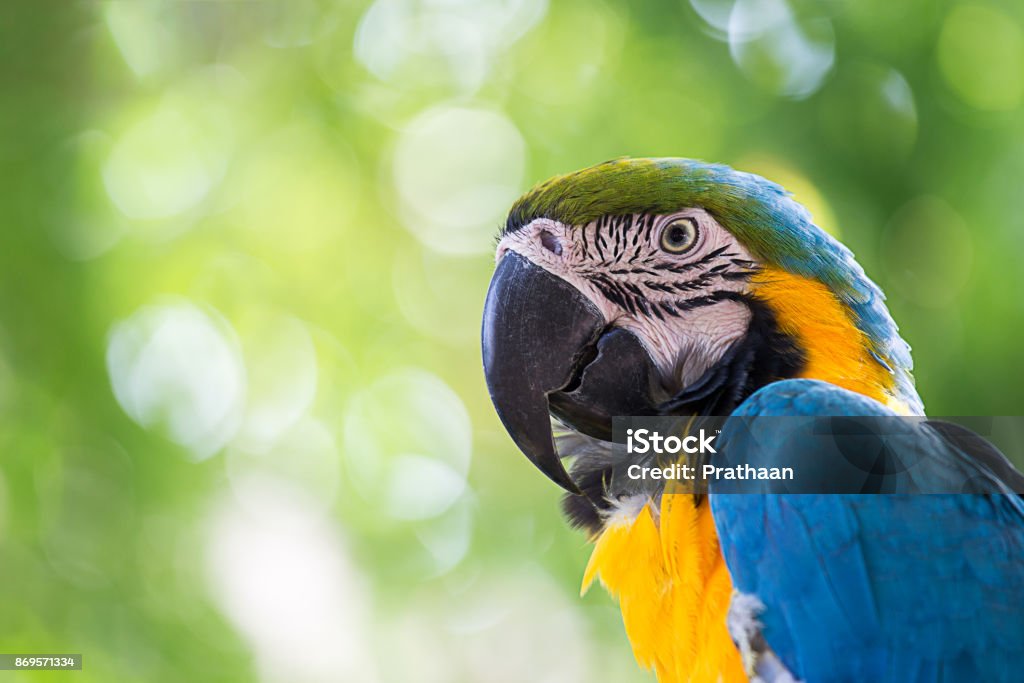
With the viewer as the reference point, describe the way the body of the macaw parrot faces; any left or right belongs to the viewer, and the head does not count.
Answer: facing to the left of the viewer
